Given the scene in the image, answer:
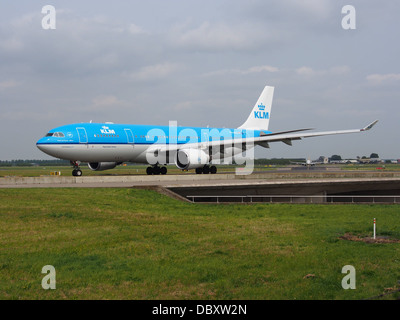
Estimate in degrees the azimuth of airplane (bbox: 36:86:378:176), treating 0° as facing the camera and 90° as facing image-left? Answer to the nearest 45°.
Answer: approximately 45°
